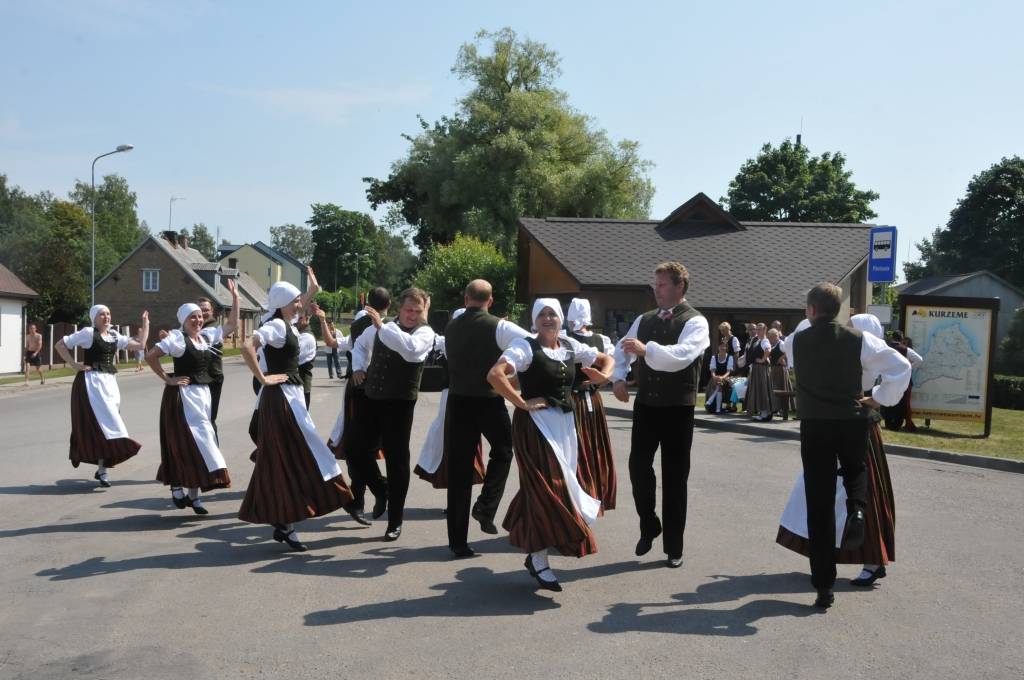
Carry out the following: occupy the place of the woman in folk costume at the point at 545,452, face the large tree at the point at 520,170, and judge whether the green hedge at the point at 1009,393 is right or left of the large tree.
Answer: right

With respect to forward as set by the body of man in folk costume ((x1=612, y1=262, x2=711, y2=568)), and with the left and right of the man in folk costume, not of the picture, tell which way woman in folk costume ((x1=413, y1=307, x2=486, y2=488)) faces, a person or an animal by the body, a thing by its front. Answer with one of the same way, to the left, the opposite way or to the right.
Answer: the same way

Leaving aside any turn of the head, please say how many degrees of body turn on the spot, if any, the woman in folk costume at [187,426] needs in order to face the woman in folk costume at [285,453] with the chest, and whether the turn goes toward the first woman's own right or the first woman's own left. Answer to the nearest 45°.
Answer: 0° — they already face them

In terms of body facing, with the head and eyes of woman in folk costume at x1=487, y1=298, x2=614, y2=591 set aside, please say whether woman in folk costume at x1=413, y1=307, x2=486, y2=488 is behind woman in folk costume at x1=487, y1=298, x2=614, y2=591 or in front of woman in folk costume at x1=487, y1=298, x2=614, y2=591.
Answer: behind

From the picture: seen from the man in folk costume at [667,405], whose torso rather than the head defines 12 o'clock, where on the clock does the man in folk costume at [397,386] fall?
the man in folk costume at [397,386] is roughly at 2 o'clock from the man in folk costume at [667,405].

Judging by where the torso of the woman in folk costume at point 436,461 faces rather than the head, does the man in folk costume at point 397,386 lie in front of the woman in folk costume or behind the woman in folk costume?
in front

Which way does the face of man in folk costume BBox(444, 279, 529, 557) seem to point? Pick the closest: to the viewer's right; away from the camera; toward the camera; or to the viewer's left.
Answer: away from the camera

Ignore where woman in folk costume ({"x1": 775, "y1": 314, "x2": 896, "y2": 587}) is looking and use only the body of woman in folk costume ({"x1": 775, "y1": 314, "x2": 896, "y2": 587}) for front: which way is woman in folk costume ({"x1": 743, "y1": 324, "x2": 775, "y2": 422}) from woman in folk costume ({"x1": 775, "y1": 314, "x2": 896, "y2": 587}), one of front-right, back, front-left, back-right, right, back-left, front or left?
back-right

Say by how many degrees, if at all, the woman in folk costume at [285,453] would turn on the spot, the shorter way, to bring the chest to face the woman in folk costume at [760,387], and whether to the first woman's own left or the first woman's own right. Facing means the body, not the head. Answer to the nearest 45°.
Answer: approximately 45° to the first woman's own left

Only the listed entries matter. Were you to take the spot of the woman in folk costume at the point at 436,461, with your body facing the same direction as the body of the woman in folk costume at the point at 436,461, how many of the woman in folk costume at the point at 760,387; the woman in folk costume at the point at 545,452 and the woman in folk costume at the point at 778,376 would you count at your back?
2

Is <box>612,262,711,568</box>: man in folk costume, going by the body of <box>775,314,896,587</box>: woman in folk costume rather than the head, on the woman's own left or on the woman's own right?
on the woman's own right

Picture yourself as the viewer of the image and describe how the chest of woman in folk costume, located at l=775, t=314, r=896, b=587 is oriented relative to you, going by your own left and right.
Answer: facing the viewer and to the left of the viewer

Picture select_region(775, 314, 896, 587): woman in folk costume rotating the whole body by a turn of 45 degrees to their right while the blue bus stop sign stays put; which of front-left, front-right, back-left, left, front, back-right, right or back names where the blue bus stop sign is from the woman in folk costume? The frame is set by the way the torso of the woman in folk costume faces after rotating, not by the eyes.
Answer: right

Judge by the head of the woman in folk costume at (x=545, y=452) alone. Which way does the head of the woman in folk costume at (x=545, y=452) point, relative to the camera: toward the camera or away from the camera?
toward the camera
